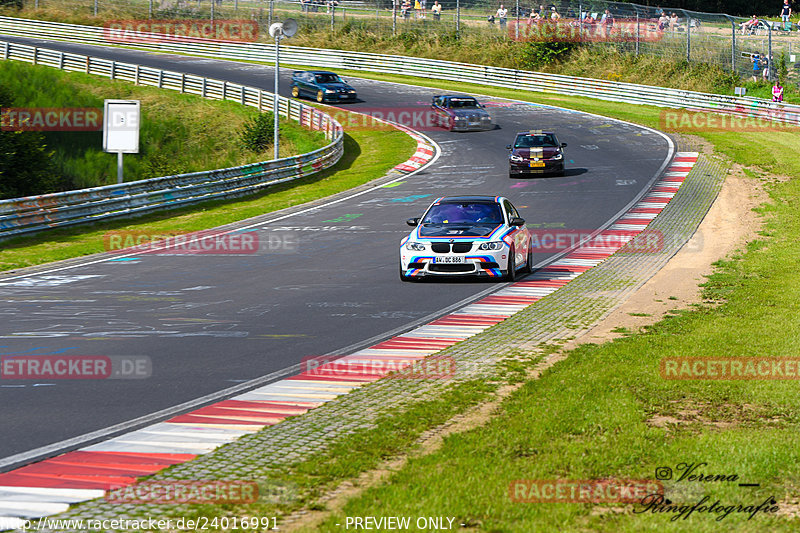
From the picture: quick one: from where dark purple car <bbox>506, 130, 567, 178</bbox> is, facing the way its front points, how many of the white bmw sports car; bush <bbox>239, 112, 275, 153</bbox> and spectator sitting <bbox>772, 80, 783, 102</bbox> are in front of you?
1

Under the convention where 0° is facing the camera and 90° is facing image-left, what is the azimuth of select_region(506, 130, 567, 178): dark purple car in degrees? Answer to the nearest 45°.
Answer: approximately 0°

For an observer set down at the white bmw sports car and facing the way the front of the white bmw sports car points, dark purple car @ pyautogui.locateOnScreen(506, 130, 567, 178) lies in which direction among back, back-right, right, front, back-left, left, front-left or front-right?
back

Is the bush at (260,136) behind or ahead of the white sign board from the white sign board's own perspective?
behind

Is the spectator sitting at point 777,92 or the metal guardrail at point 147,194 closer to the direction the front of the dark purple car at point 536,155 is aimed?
the metal guardrail

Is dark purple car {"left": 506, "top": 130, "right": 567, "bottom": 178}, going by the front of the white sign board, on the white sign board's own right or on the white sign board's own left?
on the white sign board's own left

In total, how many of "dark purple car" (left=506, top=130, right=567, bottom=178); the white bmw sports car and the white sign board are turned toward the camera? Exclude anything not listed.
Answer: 3

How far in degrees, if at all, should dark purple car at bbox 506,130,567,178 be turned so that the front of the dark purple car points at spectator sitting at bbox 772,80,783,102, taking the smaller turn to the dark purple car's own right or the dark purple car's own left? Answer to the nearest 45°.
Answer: approximately 135° to the dark purple car's own left

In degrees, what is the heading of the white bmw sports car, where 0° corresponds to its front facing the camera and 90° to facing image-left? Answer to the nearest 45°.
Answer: approximately 0°

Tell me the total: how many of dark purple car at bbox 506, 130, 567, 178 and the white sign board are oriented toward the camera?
2
